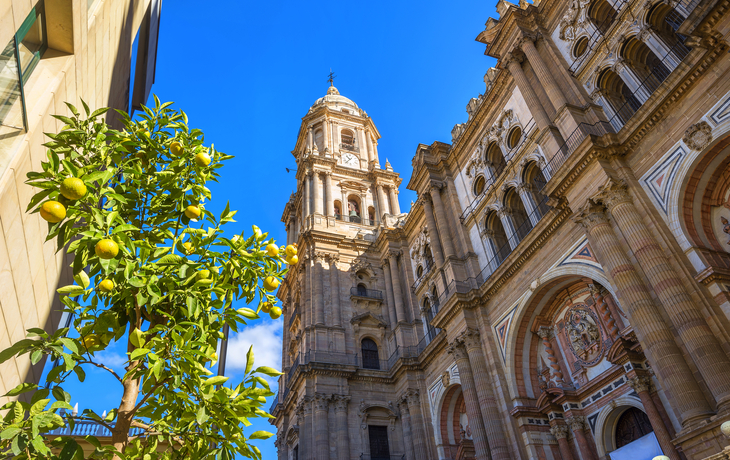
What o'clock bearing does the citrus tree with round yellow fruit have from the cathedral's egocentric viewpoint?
The citrus tree with round yellow fruit is roughly at 11 o'clock from the cathedral.

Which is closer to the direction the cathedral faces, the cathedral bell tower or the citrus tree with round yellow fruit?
the citrus tree with round yellow fruit

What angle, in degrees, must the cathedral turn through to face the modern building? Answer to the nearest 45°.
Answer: approximately 45° to its left

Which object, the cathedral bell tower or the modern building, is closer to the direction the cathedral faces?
the modern building

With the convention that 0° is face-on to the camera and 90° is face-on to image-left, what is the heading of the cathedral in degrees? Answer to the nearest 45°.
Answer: approximately 45°
